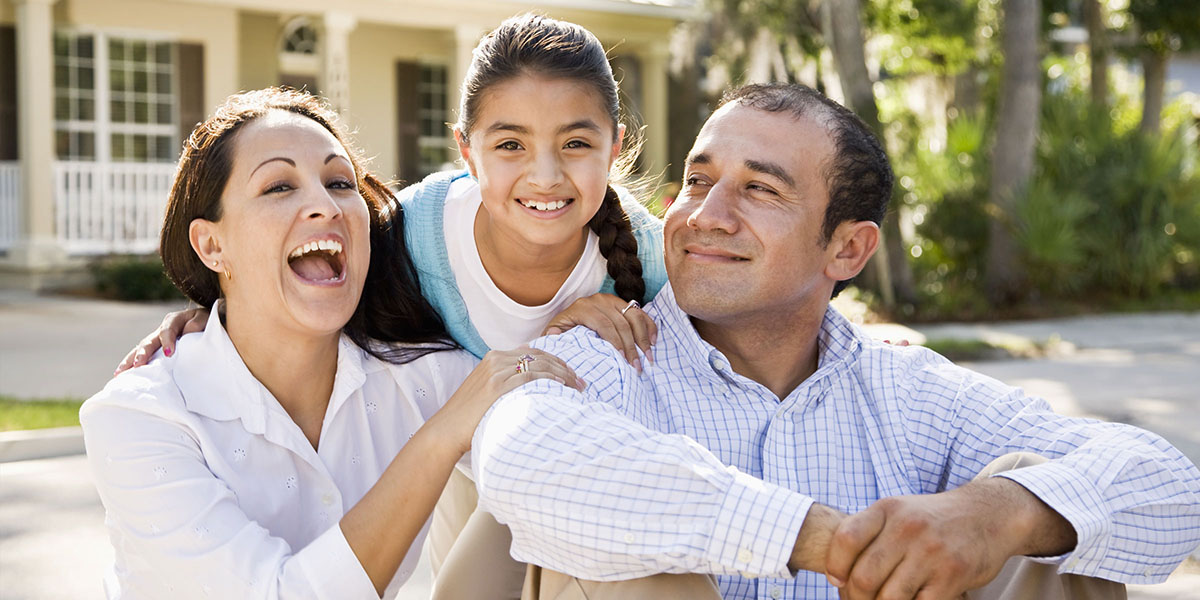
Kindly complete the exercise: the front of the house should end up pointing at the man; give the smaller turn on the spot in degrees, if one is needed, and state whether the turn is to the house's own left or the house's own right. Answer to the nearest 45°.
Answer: approximately 45° to the house's own right

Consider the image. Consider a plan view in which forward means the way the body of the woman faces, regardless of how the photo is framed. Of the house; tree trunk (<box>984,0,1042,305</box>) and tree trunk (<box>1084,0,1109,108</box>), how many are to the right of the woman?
0

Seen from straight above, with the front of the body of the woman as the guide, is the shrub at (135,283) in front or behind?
behind

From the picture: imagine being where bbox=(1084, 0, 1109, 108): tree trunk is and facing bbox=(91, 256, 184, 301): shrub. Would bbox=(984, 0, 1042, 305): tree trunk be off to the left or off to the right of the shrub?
left

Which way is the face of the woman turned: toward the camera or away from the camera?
toward the camera

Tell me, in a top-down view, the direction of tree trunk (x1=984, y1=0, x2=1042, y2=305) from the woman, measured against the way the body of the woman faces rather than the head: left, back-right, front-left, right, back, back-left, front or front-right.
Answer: left

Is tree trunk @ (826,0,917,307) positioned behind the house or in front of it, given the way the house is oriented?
in front

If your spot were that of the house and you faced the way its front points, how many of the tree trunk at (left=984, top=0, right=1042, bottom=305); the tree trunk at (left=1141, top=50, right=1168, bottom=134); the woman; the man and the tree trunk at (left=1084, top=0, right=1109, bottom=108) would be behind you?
0

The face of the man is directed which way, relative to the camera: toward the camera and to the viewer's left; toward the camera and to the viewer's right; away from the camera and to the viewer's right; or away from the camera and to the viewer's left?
toward the camera and to the viewer's left

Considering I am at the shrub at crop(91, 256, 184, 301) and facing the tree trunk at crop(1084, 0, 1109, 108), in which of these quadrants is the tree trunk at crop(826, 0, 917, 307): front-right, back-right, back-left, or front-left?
front-right

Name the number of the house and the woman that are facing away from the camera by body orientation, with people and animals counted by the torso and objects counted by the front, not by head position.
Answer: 0

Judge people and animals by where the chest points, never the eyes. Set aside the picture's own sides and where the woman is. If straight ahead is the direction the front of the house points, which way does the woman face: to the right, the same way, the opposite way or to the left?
the same way

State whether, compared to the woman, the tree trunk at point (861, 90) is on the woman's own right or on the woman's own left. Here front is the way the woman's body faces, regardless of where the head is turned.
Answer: on the woman's own left

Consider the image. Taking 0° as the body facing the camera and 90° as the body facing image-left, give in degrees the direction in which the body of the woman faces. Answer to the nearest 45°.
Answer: approximately 315°

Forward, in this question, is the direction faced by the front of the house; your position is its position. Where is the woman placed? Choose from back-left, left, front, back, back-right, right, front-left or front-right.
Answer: front-right
